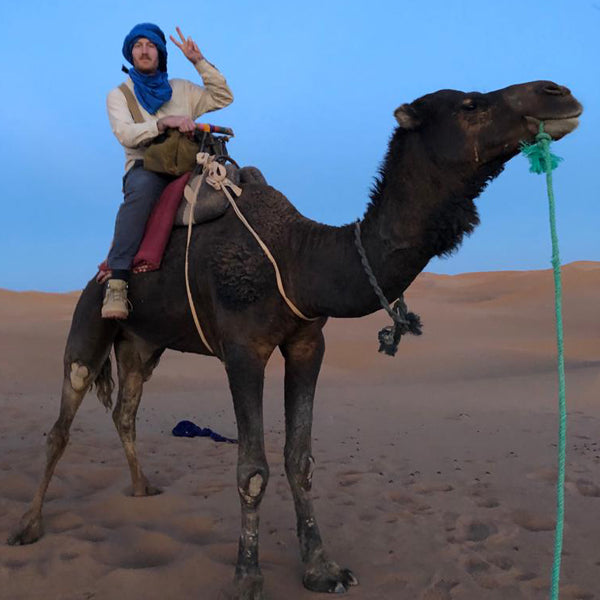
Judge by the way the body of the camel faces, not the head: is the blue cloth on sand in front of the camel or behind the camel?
behind

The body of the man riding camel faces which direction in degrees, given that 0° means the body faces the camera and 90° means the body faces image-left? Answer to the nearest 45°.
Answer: approximately 315°

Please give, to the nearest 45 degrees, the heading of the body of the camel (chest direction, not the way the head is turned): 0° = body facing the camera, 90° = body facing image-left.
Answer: approximately 315°

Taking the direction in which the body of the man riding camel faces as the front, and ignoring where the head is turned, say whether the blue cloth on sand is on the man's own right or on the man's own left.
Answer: on the man's own left
